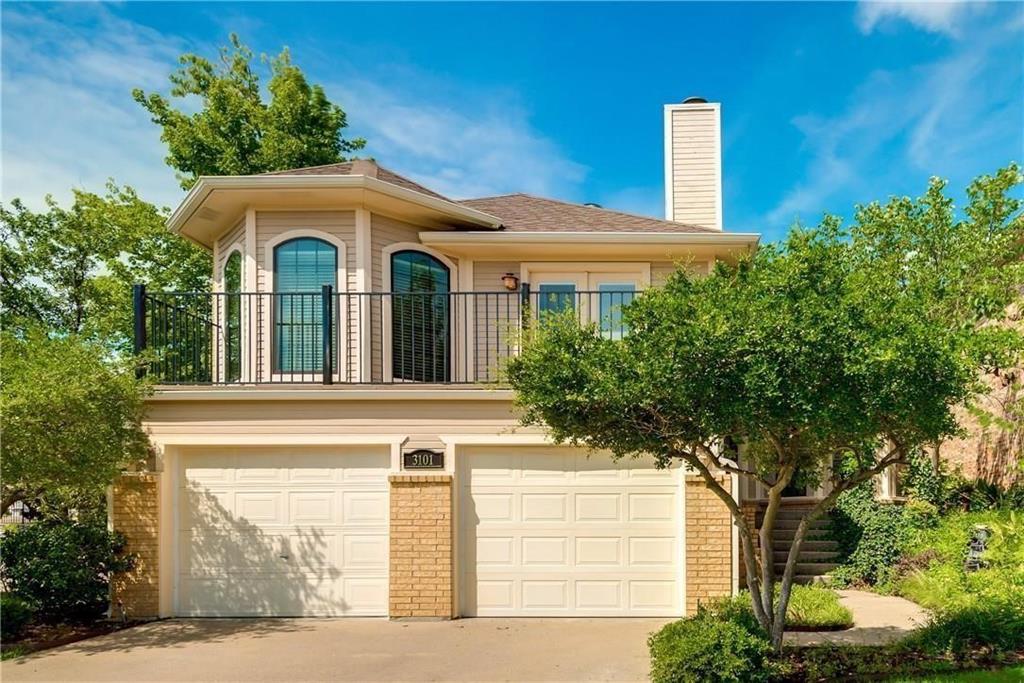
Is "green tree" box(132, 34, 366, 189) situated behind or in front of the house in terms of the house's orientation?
behind

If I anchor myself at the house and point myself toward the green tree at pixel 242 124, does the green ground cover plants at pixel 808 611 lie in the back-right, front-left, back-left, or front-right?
back-right

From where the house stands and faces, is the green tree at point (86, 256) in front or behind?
behind

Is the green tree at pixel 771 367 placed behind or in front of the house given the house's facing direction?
in front

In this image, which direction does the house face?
toward the camera

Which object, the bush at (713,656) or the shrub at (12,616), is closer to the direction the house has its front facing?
the bush
